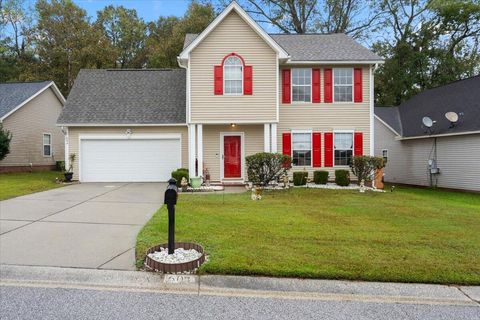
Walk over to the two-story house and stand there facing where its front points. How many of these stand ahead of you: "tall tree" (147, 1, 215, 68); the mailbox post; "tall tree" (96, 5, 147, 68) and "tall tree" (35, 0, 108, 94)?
1

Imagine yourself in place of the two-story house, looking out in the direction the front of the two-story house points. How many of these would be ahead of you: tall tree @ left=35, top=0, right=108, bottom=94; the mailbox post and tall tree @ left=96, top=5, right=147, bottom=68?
1

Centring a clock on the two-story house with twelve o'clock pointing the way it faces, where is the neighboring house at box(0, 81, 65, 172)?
The neighboring house is roughly at 4 o'clock from the two-story house.

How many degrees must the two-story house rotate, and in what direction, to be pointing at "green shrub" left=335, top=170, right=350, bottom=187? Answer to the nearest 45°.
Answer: approximately 90° to its left

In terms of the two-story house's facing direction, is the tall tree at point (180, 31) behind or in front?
behind

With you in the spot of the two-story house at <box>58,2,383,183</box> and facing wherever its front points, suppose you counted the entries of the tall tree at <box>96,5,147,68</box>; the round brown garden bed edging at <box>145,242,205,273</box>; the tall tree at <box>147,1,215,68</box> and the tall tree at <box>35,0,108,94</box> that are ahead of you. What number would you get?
1

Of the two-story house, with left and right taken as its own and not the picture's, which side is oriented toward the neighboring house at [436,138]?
left

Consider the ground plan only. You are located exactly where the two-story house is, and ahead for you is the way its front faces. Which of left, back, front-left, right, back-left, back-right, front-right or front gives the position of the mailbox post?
front

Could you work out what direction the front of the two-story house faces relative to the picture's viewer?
facing the viewer

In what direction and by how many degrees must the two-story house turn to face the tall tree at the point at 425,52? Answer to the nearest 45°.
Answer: approximately 135° to its left
